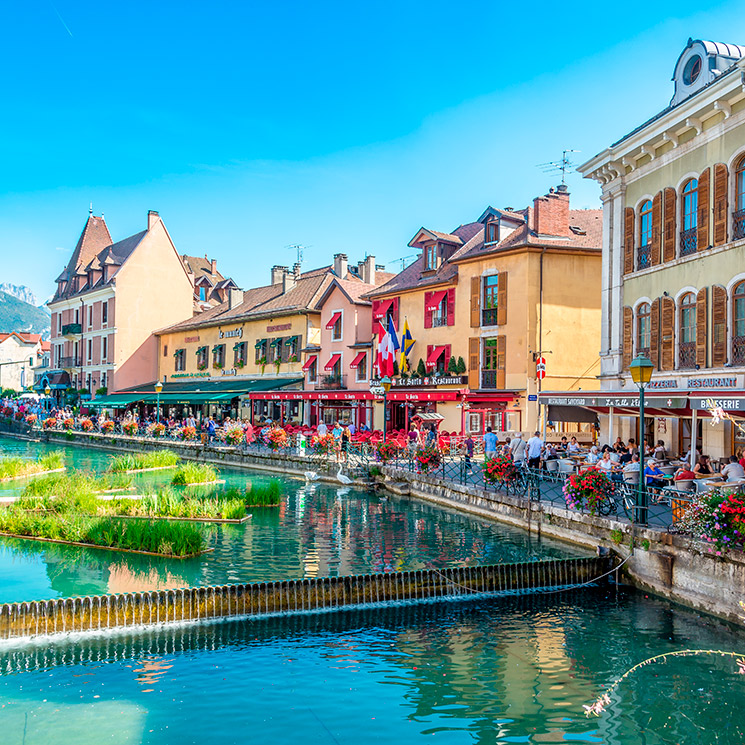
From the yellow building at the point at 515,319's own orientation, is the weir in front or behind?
in front

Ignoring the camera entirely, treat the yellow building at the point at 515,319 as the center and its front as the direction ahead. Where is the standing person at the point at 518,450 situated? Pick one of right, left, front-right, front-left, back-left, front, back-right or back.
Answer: front-left

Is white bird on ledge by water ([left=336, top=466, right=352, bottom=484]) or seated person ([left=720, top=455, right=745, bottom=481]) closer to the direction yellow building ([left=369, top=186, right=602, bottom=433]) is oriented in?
the white bird on ledge by water

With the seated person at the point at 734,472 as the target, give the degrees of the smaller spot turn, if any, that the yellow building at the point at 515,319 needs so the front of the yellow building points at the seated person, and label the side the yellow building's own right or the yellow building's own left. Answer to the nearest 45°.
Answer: approximately 45° to the yellow building's own left

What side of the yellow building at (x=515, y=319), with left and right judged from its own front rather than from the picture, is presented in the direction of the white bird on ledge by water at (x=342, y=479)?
front

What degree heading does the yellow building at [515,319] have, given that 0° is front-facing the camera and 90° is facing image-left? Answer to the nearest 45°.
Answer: approximately 45°

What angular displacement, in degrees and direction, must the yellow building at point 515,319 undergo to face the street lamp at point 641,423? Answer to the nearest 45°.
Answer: approximately 45° to its left
